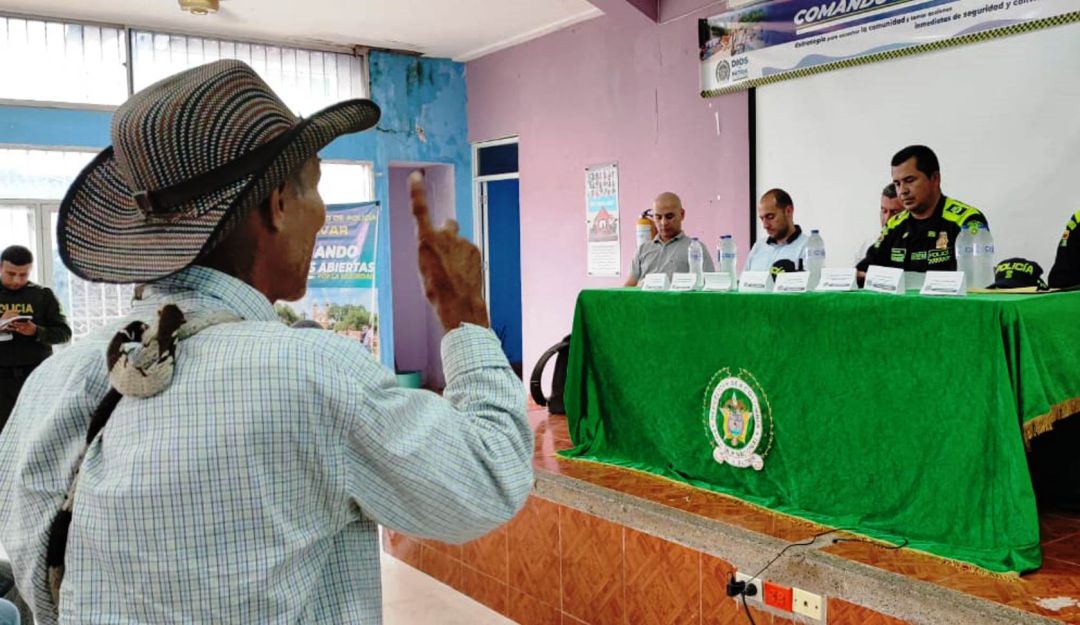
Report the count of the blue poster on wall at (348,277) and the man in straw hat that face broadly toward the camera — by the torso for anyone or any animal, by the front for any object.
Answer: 1

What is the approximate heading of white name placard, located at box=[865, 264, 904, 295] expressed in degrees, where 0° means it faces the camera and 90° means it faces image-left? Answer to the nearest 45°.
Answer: approximately 45°

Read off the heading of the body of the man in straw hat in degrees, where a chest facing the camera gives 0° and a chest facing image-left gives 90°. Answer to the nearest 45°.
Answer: approximately 225°

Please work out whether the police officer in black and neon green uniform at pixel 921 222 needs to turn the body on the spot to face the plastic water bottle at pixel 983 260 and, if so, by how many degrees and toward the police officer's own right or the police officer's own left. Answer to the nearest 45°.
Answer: approximately 45° to the police officer's own left

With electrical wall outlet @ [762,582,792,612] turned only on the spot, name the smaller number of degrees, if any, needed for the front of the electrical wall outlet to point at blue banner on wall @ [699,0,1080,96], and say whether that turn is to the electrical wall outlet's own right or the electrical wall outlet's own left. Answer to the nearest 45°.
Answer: approximately 135° to the electrical wall outlet's own right

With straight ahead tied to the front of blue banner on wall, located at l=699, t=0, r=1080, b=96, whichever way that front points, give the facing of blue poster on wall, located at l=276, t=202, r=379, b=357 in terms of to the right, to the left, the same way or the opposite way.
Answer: to the left

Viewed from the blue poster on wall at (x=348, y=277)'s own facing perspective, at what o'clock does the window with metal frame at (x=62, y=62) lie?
The window with metal frame is roughly at 4 o'clock from the blue poster on wall.

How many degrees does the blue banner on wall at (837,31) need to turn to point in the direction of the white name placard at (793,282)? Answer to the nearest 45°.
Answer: approximately 45° to its left

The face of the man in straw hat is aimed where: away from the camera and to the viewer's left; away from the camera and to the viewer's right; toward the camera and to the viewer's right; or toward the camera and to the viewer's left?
away from the camera and to the viewer's right

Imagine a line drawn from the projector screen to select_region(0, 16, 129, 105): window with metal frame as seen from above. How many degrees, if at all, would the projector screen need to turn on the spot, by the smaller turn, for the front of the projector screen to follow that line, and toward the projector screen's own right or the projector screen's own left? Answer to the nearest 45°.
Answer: approximately 45° to the projector screen's own right
